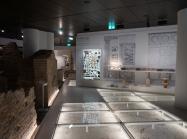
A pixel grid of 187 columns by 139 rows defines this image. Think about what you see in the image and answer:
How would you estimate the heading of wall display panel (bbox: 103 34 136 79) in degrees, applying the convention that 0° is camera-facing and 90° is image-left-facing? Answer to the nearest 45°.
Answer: approximately 0°

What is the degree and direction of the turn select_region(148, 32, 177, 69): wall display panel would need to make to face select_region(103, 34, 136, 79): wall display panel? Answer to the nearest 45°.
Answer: approximately 90° to its right

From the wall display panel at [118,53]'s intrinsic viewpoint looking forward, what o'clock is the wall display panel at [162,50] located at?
the wall display panel at [162,50] is roughly at 10 o'clock from the wall display panel at [118,53].

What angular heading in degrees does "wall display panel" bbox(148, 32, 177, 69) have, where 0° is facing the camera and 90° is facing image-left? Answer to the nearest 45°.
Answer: approximately 0°
